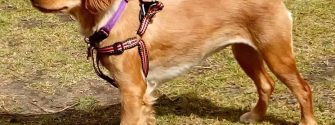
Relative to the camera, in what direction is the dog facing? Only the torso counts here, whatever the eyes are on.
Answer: to the viewer's left
